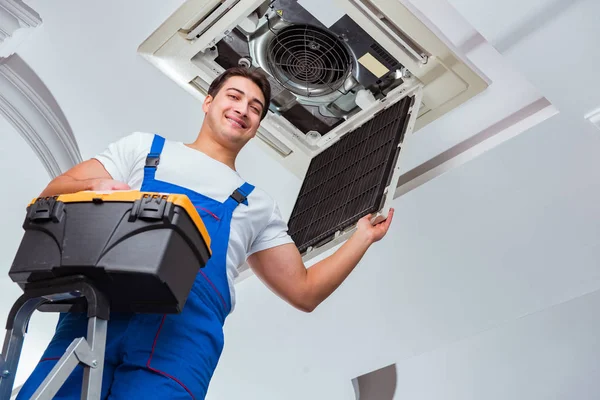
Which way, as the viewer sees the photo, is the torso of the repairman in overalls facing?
toward the camera
